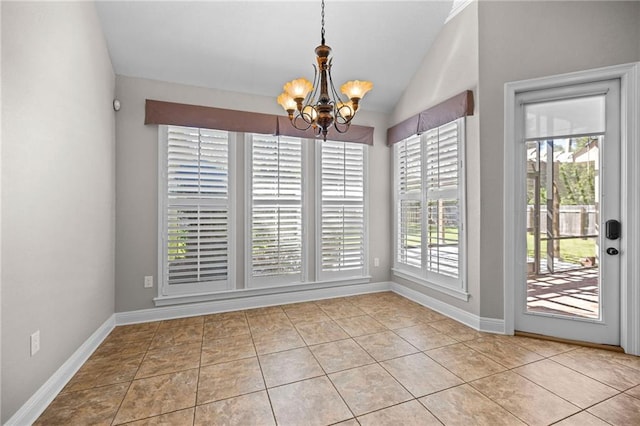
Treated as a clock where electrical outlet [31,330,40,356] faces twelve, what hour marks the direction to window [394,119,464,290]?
The window is roughly at 11 o'clock from the electrical outlet.

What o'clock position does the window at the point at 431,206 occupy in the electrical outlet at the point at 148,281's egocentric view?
The window is roughly at 10 o'clock from the electrical outlet.

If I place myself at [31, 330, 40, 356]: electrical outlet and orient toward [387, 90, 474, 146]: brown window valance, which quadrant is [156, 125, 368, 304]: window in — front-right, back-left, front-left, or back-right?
front-left

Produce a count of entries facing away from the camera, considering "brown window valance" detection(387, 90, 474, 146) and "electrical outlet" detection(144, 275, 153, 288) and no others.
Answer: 0

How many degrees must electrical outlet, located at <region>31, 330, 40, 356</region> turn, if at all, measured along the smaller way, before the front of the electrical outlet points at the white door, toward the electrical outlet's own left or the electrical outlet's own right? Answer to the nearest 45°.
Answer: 0° — it already faces it

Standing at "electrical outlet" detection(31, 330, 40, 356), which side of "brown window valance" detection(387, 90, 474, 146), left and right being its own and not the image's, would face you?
front

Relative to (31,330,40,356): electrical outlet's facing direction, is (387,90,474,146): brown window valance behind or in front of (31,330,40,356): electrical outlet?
in front

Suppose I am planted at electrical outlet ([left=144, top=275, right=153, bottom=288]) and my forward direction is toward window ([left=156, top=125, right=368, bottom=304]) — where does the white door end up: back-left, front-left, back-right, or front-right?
front-right

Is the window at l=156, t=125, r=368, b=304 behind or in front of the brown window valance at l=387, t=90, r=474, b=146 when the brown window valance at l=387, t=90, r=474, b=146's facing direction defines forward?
in front

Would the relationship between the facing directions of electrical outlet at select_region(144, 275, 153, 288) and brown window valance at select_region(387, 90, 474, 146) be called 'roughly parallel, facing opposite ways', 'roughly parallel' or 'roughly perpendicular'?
roughly perpendicular

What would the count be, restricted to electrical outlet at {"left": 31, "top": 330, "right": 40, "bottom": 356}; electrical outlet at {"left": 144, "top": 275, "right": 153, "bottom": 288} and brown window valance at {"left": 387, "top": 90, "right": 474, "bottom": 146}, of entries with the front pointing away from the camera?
0

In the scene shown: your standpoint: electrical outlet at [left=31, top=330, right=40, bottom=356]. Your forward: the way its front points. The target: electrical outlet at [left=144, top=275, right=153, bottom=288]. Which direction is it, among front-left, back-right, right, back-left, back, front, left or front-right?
left

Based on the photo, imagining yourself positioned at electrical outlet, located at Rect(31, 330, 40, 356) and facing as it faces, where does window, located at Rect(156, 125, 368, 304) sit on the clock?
The window is roughly at 10 o'clock from the electrical outlet.

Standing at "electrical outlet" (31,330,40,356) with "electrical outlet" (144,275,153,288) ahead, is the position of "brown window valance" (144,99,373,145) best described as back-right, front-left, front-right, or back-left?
front-right

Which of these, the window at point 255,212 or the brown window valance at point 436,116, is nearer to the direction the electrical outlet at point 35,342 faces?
the brown window valance

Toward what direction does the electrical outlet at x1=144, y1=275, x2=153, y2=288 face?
toward the camera

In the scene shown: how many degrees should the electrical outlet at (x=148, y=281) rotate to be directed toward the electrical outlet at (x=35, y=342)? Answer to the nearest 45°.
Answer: approximately 45° to its right

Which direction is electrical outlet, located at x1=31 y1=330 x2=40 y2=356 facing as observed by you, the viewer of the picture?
facing the viewer and to the right of the viewer

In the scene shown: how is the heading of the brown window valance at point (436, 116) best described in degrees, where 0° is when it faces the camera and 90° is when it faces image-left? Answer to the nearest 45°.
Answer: approximately 45°
